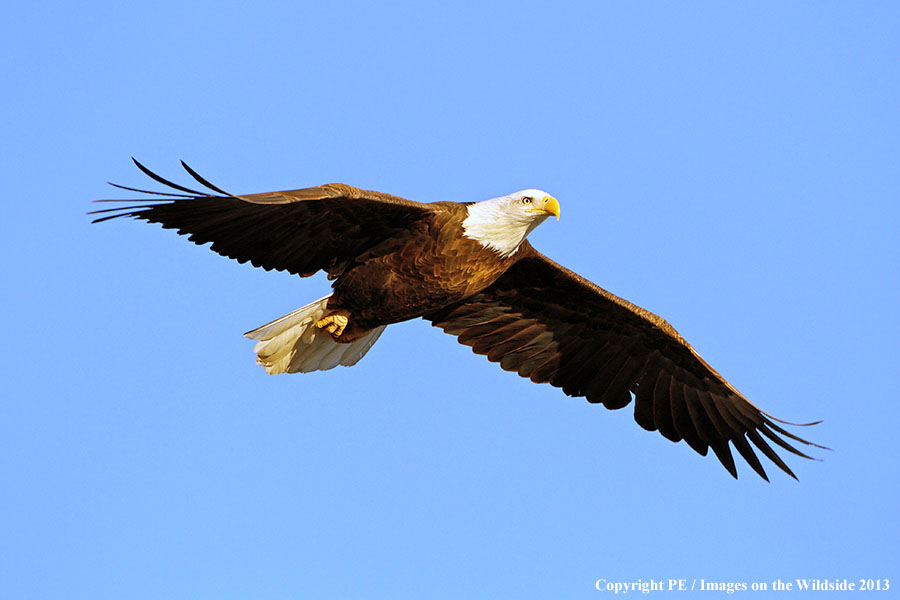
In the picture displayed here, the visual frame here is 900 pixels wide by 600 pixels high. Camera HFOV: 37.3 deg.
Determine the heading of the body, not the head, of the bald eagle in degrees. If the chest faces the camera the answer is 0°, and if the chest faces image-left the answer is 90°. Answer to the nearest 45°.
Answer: approximately 315°
